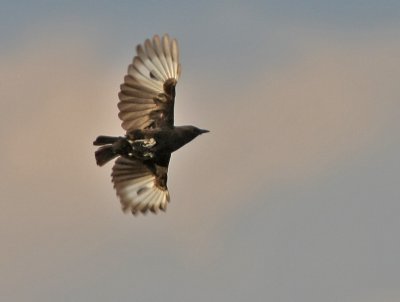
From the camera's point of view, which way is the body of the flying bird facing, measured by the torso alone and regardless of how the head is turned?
to the viewer's right
